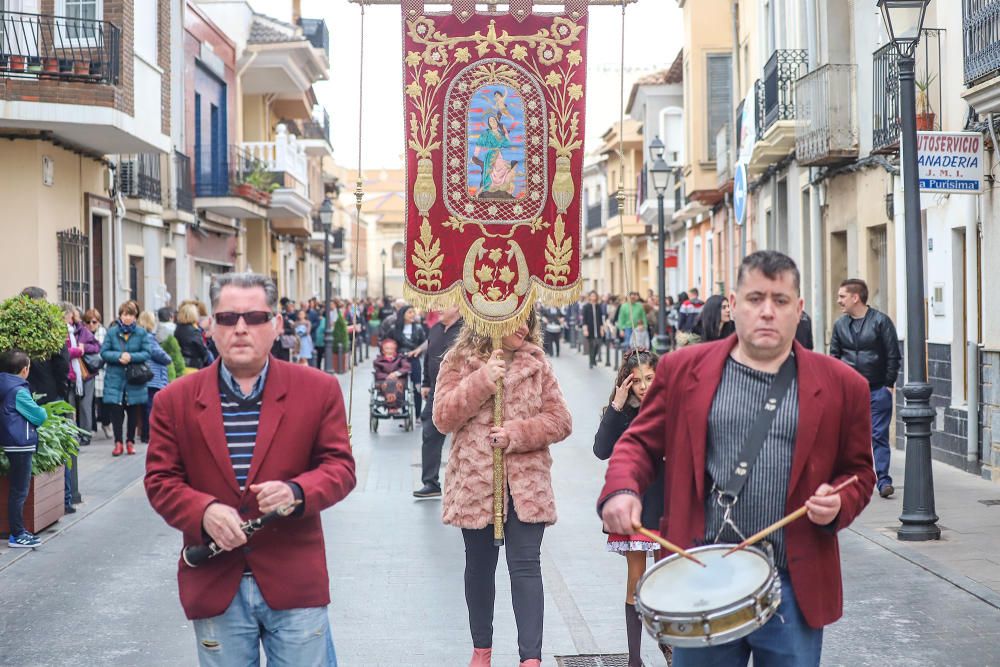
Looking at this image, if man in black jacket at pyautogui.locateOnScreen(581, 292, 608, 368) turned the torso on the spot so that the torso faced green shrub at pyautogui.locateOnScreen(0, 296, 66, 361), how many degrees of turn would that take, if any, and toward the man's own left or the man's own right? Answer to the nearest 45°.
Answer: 0° — they already face it

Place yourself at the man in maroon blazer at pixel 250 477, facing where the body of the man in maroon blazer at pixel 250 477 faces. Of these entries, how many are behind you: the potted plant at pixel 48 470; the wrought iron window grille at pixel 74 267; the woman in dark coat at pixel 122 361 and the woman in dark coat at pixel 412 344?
4

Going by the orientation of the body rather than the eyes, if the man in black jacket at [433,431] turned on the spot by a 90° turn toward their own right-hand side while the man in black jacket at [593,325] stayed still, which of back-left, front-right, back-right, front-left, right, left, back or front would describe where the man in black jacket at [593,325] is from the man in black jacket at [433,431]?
front-right

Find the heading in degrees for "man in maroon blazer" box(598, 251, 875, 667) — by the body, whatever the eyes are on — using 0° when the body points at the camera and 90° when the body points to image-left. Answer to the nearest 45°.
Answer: approximately 0°

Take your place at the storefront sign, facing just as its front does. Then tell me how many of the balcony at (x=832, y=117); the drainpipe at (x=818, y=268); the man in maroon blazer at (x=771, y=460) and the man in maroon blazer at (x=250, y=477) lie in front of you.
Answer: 2

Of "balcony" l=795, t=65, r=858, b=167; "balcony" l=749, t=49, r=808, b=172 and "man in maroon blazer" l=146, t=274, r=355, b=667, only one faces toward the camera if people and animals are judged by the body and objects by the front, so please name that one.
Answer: the man in maroon blazer

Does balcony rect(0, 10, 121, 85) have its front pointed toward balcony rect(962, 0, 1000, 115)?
yes

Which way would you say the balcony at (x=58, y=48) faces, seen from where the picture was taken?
facing the viewer and to the right of the viewer

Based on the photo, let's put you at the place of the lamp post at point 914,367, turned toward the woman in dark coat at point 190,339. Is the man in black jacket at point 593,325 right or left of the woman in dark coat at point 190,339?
right

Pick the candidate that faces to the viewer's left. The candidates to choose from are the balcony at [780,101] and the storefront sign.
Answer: the balcony

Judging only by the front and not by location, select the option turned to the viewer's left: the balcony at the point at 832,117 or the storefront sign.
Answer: the balcony

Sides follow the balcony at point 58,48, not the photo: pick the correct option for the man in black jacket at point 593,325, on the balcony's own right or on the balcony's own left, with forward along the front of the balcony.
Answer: on the balcony's own left

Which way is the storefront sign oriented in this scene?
toward the camera

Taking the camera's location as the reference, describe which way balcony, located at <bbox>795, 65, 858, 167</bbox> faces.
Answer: facing to the left of the viewer

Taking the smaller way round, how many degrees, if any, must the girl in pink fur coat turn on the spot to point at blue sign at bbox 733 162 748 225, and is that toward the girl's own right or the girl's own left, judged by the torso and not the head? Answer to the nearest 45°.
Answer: approximately 180°

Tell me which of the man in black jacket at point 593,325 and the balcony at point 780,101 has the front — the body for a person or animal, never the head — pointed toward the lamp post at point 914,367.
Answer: the man in black jacket

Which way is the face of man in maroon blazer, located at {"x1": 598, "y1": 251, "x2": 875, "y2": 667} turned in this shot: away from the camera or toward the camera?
toward the camera

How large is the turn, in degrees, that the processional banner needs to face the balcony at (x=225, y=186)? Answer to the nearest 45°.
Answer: approximately 180°

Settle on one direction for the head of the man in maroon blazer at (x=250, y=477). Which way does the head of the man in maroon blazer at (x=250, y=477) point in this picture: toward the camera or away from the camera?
toward the camera

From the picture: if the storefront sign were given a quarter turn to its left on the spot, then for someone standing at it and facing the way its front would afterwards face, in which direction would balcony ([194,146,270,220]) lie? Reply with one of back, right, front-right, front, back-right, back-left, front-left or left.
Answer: back-left

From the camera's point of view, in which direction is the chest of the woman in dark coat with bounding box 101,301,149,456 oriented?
toward the camera

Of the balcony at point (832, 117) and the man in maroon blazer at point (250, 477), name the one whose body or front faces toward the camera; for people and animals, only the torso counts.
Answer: the man in maroon blazer
